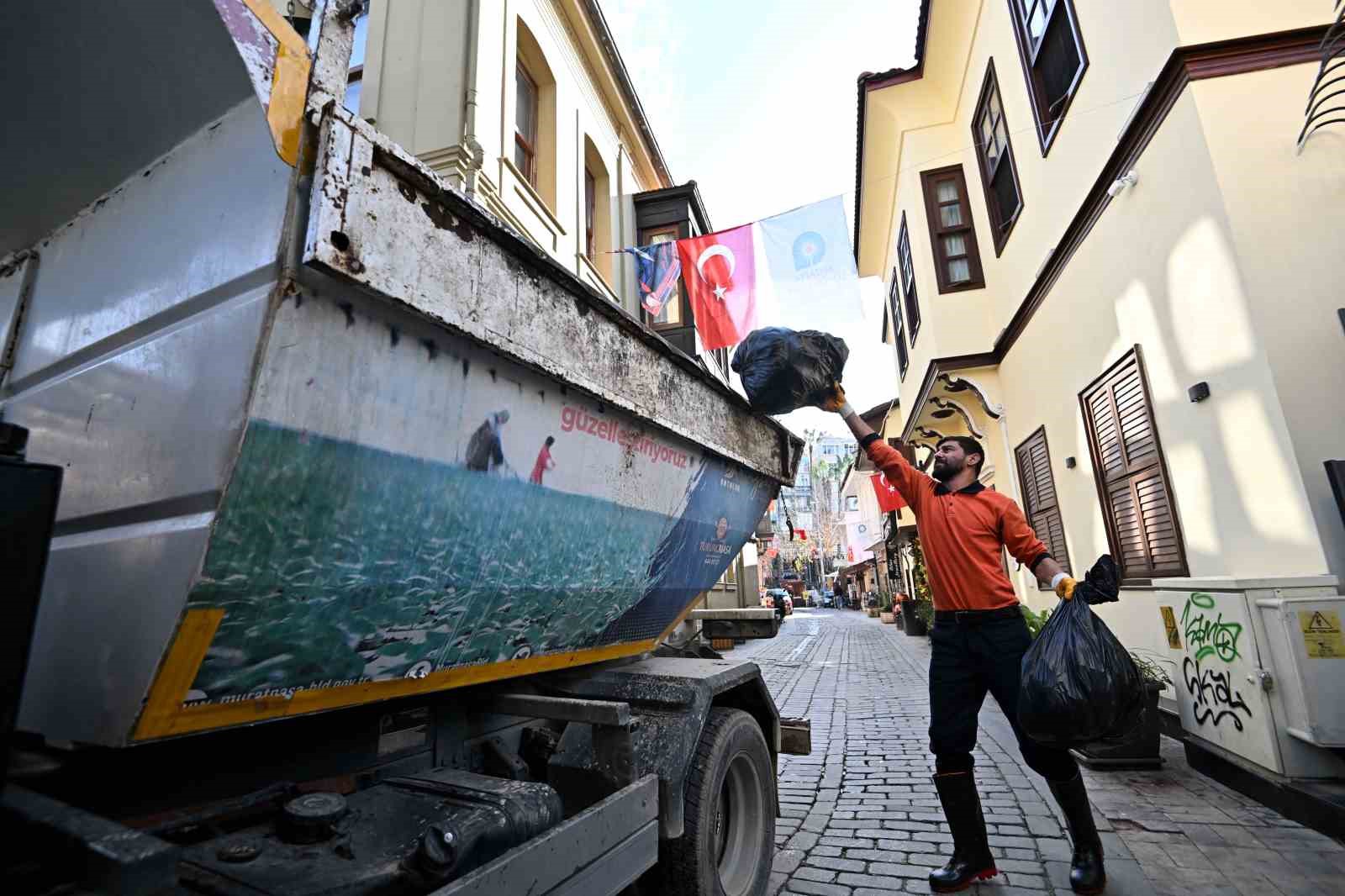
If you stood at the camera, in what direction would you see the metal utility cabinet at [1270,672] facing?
facing the viewer and to the left of the viewer

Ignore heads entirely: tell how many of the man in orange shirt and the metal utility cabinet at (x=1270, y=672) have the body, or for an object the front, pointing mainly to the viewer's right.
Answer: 0

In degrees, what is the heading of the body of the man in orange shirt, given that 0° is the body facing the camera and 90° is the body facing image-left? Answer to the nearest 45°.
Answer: approximately 45°

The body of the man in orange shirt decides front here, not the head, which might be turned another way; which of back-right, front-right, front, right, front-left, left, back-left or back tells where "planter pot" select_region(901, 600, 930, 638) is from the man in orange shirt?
back-right

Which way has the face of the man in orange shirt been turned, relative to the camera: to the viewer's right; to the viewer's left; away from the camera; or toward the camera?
to the viewer's left

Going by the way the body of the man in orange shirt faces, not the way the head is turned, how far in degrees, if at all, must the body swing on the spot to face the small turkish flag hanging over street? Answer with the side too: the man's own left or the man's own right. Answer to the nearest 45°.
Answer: approximately 135° to the man's own right
